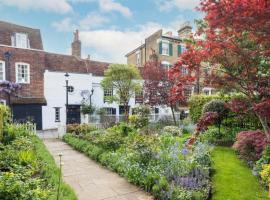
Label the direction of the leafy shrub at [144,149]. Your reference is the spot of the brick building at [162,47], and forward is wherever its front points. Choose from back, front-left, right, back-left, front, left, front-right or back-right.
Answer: front-right

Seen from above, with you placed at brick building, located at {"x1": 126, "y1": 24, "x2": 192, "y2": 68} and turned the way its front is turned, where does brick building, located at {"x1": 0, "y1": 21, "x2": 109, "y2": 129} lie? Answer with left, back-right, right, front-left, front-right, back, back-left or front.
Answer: right

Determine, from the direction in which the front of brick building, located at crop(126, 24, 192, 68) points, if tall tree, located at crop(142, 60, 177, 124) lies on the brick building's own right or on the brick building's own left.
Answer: on the brick building's own right

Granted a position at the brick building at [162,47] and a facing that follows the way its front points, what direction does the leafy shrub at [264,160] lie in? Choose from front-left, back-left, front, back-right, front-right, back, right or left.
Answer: front-right

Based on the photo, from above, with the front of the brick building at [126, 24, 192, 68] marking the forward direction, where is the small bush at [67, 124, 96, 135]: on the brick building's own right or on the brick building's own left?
on the brick building's own right

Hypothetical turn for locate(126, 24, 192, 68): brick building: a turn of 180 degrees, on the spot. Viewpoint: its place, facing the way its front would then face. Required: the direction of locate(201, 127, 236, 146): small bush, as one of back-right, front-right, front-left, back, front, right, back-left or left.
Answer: back-left

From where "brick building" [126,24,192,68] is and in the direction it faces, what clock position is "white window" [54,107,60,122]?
The white window is roughly at 3 o'clock from the brick building.

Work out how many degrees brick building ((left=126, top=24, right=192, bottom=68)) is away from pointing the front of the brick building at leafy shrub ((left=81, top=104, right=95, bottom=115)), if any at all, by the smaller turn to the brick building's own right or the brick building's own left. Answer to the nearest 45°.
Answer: approximately 90° to the brick building's own right

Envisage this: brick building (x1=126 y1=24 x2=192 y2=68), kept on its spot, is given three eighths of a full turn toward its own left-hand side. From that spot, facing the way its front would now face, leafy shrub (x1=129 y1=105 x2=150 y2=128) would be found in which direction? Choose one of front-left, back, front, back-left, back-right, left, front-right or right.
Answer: back

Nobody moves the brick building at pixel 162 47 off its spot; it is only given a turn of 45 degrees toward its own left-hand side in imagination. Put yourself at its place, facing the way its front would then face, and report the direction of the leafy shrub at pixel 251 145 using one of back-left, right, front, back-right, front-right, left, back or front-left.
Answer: right

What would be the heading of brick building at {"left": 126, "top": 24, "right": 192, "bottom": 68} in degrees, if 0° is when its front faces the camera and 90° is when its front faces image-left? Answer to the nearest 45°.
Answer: approximately 315°
